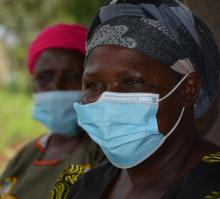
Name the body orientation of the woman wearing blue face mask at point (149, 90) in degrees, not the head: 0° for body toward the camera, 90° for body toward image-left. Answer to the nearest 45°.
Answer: approximately 45°

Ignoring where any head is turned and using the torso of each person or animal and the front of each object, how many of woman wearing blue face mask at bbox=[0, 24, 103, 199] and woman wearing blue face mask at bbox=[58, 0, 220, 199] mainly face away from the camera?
0

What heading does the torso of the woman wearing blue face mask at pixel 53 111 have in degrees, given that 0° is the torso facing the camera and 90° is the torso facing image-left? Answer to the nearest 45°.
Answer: approximately 0°

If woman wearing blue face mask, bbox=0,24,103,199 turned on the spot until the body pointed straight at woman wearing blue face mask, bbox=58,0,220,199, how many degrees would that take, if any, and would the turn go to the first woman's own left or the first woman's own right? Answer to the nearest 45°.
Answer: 0° — they already face them

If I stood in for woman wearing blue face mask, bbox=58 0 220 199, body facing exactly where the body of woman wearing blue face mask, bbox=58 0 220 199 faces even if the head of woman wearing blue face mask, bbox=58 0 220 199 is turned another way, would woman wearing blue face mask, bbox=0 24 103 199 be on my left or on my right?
on my right
